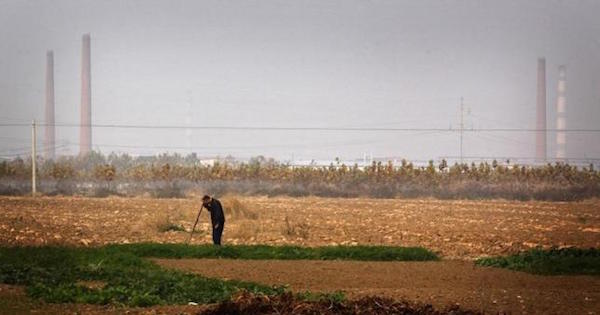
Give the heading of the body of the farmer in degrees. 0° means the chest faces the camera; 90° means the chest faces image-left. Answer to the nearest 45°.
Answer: approximately 90°

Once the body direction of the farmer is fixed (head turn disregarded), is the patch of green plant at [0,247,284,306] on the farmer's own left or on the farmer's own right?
on the farmer's own left
